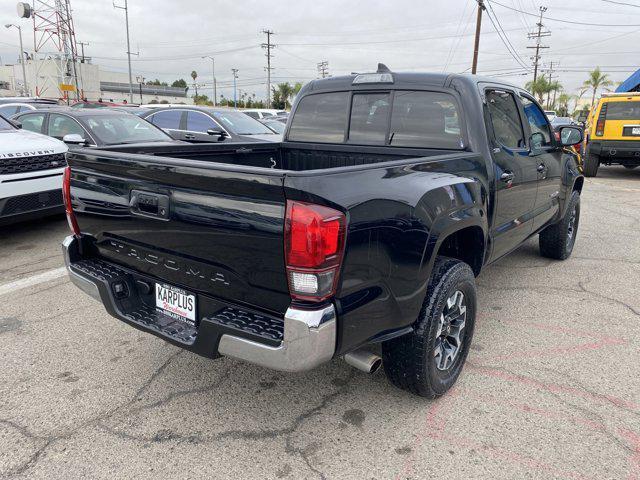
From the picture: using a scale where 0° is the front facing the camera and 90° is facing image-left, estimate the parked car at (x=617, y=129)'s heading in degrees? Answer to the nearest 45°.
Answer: approximately 180°

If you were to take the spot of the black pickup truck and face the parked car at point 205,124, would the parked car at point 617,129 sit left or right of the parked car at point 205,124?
right

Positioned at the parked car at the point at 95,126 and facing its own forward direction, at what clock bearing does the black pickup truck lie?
The black pickup truck is roughly at 1 o'clock from the parked car.

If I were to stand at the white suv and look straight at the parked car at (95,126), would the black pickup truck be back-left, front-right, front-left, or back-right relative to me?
back-right

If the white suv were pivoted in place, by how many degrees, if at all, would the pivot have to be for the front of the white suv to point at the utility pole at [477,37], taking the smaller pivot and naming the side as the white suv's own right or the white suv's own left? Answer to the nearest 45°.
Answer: approximately 90° to the white suv's own left

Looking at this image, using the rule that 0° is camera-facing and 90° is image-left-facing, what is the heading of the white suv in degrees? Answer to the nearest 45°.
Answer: approximately 315°

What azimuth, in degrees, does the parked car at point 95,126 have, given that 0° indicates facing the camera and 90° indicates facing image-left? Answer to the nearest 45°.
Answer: approximately 315°

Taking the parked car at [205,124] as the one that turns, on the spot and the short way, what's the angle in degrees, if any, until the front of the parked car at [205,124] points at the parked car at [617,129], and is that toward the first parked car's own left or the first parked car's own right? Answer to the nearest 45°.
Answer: approximately 45° to the first parked car's own left

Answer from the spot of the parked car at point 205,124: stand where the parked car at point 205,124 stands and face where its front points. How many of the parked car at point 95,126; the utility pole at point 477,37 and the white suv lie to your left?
1

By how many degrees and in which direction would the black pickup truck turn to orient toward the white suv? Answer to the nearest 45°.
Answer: approximately 90° to its left

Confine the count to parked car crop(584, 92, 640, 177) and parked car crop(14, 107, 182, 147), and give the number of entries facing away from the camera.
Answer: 1
